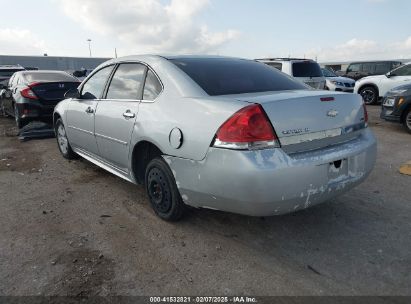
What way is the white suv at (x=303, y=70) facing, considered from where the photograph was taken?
facing away from the viewer and to the left of the viewer

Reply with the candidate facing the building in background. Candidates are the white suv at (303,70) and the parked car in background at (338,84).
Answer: the white suv

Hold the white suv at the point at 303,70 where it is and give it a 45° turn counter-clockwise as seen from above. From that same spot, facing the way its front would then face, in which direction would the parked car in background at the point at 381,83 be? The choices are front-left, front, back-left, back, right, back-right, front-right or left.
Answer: back-right

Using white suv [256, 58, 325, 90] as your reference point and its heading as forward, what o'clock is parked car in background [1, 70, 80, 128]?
The parked car in background is roughly at 9 o'clock from the white suv.

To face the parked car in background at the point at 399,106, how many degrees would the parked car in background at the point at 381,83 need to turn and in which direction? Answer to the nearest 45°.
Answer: approximately 90° to its left

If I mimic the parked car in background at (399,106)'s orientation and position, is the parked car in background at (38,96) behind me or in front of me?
in front

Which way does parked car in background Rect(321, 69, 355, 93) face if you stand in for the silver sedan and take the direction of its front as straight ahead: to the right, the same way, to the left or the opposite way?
the opposite way

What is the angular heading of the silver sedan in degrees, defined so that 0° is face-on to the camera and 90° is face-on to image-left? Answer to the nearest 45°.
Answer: approximately 135°

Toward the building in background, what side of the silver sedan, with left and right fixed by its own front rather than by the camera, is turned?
front

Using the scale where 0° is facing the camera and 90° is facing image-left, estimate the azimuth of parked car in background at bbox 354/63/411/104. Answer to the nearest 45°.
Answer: approximately 90°

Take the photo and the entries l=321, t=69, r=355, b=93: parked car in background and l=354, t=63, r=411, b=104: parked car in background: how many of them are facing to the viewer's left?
1

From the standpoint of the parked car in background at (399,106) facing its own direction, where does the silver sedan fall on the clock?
The silver sedan is roughly at 11 o'clock from the parked car in background.
